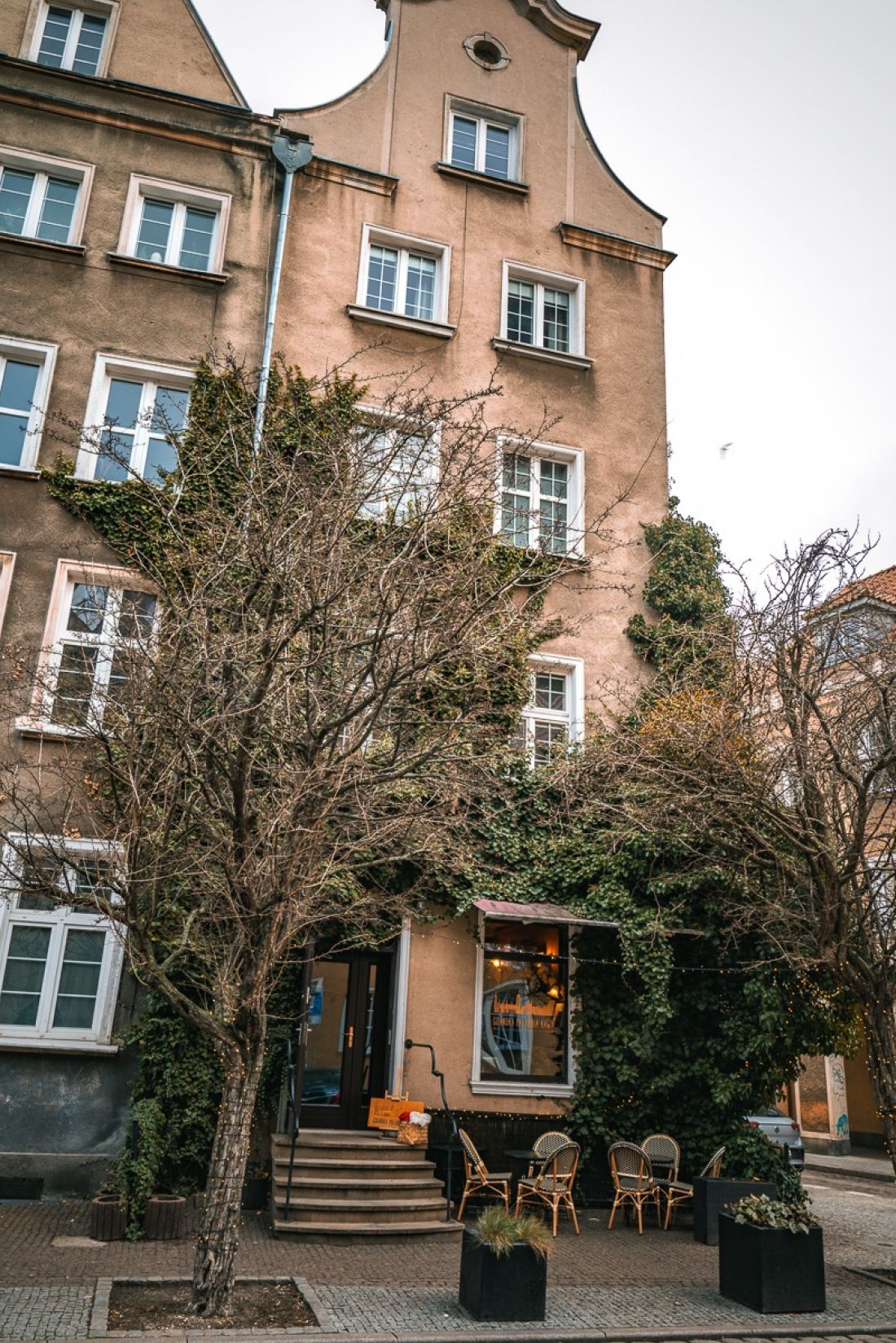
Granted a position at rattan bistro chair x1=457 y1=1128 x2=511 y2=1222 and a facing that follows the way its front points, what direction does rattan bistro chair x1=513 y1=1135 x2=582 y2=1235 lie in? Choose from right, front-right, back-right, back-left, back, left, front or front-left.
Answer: front

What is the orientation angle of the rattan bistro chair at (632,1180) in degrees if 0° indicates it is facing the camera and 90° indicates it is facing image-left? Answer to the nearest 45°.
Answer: approximately 225°

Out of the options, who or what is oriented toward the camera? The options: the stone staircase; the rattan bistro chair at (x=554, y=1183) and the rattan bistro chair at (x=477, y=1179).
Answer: the stone staircase

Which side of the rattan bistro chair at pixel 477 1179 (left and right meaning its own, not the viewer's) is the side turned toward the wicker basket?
back

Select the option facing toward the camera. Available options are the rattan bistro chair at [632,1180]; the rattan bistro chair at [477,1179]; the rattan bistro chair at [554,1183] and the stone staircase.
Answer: the stone staircase

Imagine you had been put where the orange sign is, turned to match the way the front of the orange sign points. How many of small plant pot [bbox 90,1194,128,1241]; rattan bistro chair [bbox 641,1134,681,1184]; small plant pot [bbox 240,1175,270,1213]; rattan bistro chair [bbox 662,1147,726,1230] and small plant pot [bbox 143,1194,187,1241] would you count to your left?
2

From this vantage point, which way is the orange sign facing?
toward the camera

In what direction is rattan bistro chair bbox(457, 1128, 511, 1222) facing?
to the viewer's right

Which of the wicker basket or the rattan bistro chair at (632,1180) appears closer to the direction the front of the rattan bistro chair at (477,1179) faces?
the rattan bistro chair

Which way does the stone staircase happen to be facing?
toward the camera

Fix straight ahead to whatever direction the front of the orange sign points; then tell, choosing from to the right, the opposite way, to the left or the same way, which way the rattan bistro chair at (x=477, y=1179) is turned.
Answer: to the left

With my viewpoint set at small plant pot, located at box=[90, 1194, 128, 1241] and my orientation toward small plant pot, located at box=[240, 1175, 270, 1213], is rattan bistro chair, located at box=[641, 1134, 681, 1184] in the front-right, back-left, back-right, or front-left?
front-right

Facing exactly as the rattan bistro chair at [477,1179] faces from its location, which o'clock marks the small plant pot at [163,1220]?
The small plant pot is roughly at 5 o'clock from the rattan bistro chair.

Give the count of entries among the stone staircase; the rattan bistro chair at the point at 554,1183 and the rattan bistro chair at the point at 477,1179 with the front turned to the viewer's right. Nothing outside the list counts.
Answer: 1

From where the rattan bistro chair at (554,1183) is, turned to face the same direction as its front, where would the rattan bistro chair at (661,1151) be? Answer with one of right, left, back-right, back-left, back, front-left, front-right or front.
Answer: right
